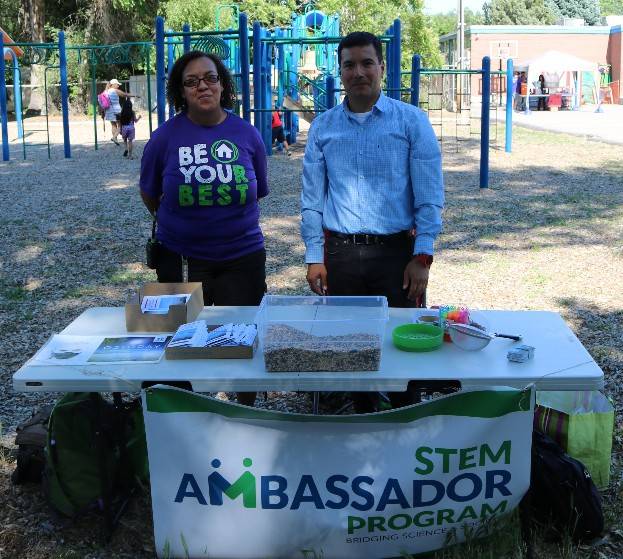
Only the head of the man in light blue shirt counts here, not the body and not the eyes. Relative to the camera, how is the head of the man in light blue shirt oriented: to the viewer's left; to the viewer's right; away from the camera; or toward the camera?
toward the camera

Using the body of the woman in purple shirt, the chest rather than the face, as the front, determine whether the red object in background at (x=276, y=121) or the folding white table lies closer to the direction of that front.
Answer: the folding white table

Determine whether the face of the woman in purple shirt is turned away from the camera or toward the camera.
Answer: toward the camera

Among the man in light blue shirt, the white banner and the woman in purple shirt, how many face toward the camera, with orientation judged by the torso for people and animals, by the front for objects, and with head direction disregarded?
3

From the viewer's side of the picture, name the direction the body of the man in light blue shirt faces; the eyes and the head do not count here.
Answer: toward the camera

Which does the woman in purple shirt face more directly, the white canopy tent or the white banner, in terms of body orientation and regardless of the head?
the white banner

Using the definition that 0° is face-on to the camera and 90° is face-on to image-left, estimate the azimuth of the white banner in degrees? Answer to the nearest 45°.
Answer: approximately 0°

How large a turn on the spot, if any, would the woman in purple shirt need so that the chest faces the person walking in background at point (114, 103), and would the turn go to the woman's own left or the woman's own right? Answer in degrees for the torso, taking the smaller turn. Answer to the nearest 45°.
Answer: approximately 180°
